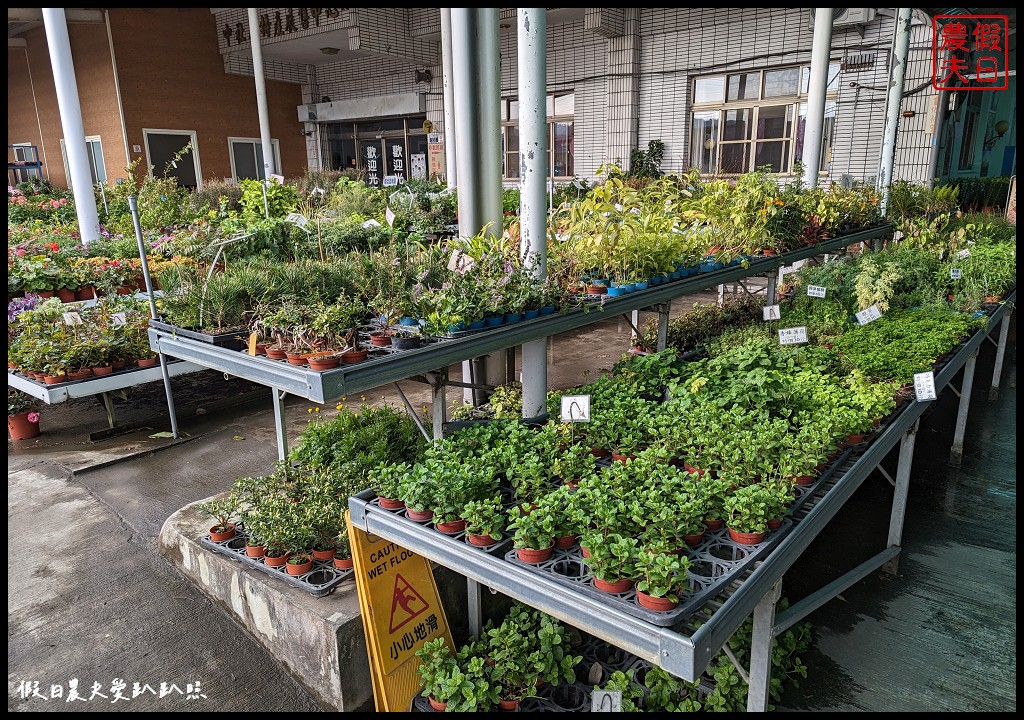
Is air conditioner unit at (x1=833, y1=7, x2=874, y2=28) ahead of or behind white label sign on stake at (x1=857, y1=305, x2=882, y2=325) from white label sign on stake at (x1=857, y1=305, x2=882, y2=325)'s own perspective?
behind

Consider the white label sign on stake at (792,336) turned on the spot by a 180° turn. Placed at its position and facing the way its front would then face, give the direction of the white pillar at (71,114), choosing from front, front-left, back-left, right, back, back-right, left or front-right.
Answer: left

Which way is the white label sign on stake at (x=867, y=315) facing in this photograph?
toward the camera

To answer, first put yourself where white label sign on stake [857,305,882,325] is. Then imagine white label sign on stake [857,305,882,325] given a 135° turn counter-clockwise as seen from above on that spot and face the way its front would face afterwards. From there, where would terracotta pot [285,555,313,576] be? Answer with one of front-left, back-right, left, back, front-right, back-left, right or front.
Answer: back

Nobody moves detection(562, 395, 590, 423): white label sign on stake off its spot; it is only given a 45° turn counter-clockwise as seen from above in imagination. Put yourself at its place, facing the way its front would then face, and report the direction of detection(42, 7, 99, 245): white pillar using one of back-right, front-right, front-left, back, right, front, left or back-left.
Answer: back

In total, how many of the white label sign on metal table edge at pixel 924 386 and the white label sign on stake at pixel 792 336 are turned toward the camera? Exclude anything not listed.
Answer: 2

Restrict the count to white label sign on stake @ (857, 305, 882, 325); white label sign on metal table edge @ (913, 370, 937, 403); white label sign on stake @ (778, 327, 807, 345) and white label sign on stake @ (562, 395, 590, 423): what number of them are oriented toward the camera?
4

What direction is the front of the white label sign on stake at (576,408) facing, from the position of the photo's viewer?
facing the viewer

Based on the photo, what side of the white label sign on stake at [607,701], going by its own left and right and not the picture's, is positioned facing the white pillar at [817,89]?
back

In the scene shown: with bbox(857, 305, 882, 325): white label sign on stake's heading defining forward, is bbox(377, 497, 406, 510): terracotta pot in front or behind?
in front

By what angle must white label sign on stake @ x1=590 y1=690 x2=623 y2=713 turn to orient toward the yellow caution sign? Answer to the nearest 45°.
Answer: approximately 135° to its right

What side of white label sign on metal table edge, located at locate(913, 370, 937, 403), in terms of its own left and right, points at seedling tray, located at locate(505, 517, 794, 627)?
front

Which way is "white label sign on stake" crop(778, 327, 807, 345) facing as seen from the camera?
toward the camera

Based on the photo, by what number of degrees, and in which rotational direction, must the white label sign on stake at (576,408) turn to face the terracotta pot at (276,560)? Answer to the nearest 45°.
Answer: approximately 90° to its right
